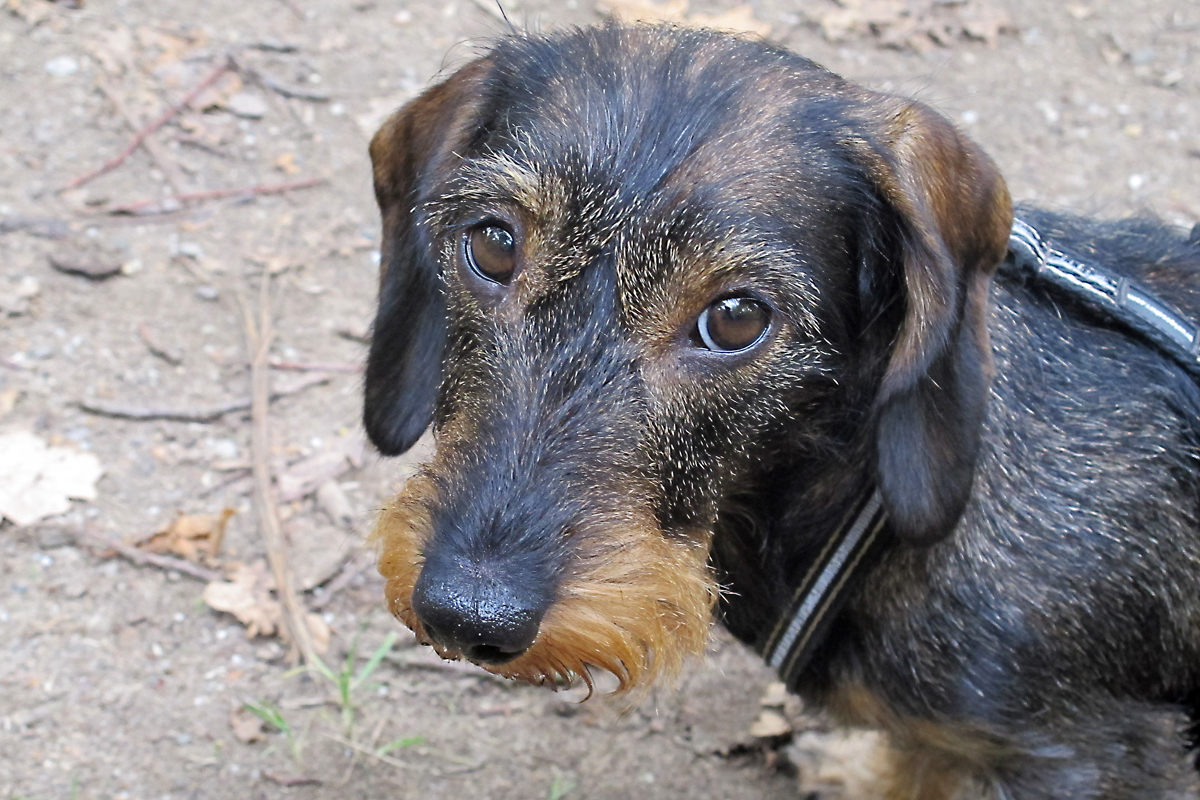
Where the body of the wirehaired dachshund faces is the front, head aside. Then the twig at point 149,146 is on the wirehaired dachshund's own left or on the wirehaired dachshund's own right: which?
on the wirehaired dachshund's own right

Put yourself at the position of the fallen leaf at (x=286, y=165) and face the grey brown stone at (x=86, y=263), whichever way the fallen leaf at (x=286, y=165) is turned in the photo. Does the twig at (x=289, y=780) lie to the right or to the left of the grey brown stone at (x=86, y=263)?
left

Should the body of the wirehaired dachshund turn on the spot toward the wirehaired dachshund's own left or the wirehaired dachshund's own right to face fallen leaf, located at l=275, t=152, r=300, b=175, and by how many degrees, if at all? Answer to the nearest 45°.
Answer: approximately 90° to the wirehaired dachshund's own right

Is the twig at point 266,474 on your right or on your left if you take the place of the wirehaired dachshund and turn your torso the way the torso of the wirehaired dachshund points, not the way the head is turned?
on your right

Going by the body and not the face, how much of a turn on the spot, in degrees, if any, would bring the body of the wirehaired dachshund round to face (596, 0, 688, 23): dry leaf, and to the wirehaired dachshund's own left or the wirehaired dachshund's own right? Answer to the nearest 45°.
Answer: approximately 135° to the wirehaired dachshund's own right

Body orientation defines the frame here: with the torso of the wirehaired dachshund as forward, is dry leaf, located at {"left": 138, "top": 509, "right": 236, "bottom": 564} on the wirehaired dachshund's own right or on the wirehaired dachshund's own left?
on the wirehaired dachshund's own right

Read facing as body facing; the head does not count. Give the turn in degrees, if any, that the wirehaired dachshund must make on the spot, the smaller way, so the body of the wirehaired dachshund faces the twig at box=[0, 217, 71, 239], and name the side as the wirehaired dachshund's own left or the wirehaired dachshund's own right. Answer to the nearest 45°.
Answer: approximately 90° to the wirehaired dachshund's own right

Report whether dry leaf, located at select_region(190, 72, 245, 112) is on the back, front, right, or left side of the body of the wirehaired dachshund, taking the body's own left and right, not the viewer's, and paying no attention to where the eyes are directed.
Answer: right

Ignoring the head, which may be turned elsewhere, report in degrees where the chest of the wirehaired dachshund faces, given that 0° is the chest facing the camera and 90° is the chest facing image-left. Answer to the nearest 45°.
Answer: approximately 45°
